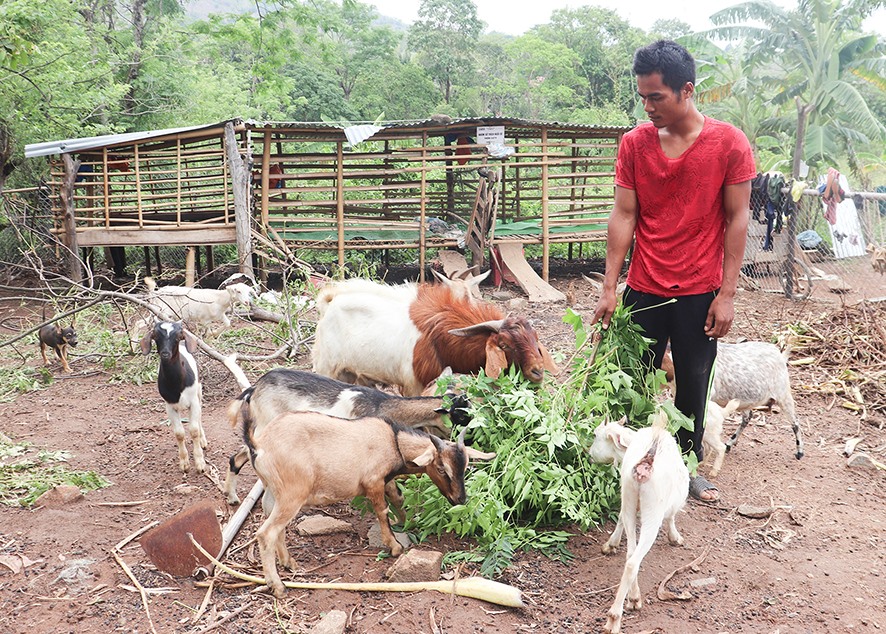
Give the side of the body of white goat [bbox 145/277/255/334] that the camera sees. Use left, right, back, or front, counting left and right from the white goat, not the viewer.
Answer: right

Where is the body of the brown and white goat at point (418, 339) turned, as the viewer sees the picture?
to the viewer's right

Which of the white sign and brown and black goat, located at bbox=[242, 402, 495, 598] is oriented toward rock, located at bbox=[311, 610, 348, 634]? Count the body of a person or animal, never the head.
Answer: the white sign

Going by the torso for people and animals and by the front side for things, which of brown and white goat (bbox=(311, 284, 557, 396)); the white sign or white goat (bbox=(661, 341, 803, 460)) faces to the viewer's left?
the white goat

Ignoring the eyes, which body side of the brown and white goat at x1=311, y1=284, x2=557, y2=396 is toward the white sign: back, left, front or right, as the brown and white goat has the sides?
left

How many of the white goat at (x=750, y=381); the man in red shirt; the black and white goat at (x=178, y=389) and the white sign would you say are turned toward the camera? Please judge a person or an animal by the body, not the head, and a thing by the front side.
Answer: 3

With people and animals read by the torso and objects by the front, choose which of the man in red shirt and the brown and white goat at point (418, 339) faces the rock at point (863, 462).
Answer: the brown and white goat

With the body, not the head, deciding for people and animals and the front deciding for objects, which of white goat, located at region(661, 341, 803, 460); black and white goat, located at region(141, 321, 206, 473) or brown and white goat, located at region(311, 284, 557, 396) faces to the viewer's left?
the white goat

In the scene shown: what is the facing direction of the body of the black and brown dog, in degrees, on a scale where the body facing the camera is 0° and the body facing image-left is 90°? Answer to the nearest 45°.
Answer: approximately 315°

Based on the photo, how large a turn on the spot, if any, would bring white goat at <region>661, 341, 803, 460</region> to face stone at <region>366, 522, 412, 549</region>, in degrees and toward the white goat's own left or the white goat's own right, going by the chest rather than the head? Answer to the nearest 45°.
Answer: approximately 45° to the white goat's own left
